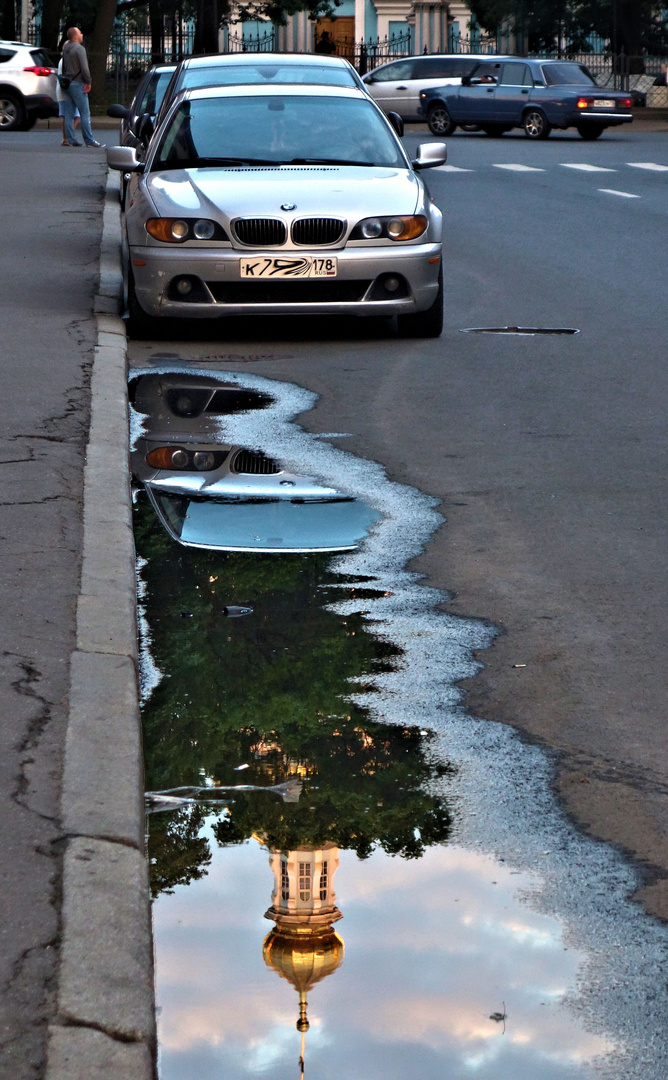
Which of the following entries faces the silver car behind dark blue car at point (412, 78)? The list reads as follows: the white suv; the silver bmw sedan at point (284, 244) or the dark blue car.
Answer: the dark blue car

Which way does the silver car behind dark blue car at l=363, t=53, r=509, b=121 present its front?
to the viewer's left

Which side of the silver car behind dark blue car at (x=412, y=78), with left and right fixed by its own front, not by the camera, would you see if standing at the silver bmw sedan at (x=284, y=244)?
left

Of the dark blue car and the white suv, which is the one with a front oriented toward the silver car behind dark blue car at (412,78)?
the dark blue car

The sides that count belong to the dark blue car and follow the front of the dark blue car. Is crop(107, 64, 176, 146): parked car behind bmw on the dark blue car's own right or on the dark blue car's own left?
on the dark blue car's own left

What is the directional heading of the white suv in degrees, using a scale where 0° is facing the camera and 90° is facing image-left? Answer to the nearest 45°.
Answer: approximately 135°

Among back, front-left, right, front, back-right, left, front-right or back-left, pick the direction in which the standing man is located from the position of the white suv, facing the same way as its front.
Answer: back-left

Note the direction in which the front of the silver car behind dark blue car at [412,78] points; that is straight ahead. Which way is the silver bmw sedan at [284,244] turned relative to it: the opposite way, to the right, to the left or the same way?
to the left
